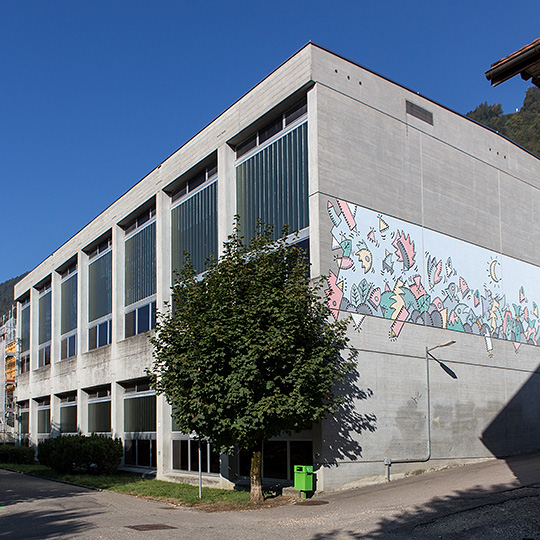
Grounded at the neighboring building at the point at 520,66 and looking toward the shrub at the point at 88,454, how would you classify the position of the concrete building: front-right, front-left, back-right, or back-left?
front-right
